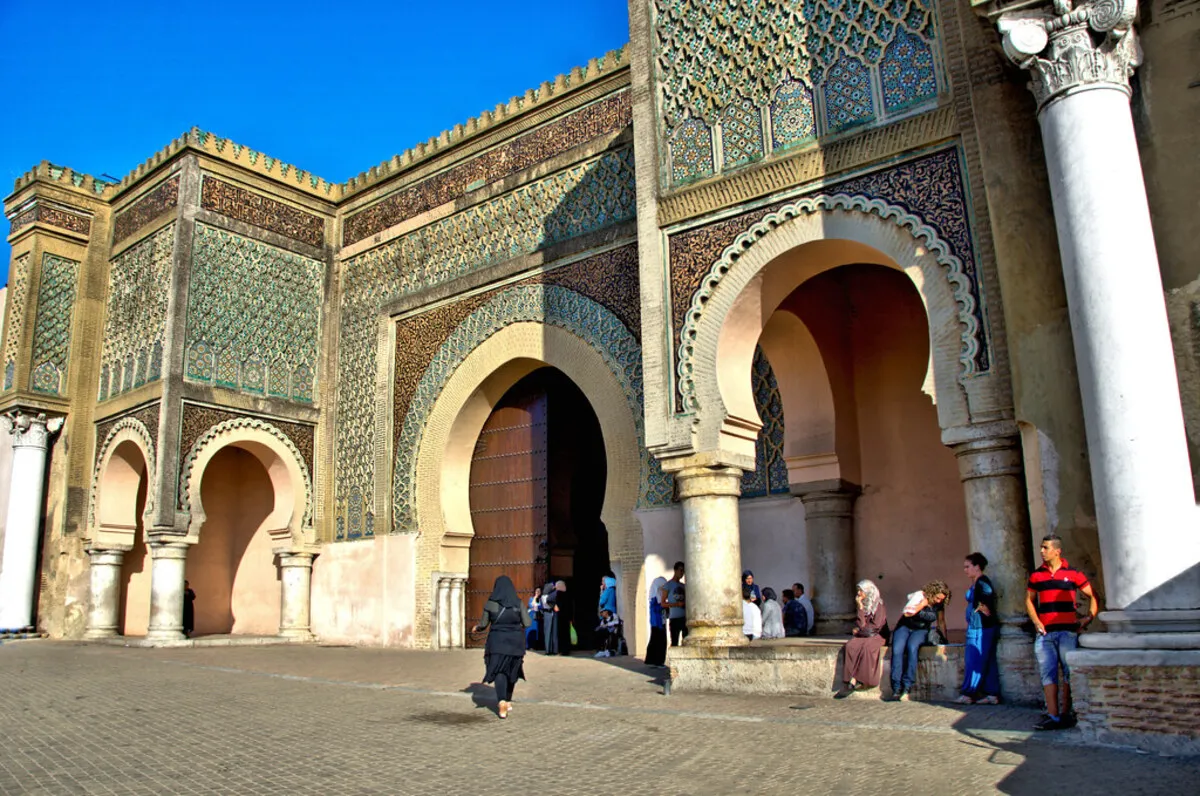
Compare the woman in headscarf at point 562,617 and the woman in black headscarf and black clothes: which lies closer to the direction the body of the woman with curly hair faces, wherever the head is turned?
the woman in black headscarf and black clothes

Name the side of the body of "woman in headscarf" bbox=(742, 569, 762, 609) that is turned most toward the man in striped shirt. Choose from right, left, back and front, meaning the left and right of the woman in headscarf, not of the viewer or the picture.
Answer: front

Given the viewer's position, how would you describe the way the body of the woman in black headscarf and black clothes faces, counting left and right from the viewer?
facing away from the viewer

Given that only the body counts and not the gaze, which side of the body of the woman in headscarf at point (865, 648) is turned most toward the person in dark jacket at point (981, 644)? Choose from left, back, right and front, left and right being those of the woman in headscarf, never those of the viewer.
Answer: left

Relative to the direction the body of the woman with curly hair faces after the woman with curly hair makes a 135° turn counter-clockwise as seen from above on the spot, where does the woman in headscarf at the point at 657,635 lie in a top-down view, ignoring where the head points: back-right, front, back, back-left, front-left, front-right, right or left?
left

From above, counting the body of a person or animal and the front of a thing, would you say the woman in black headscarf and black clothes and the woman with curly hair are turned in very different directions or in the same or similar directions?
very different directions

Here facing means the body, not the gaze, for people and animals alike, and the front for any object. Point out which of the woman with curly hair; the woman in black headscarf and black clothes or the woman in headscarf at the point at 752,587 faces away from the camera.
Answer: the woman in black headscarf and black clothes
